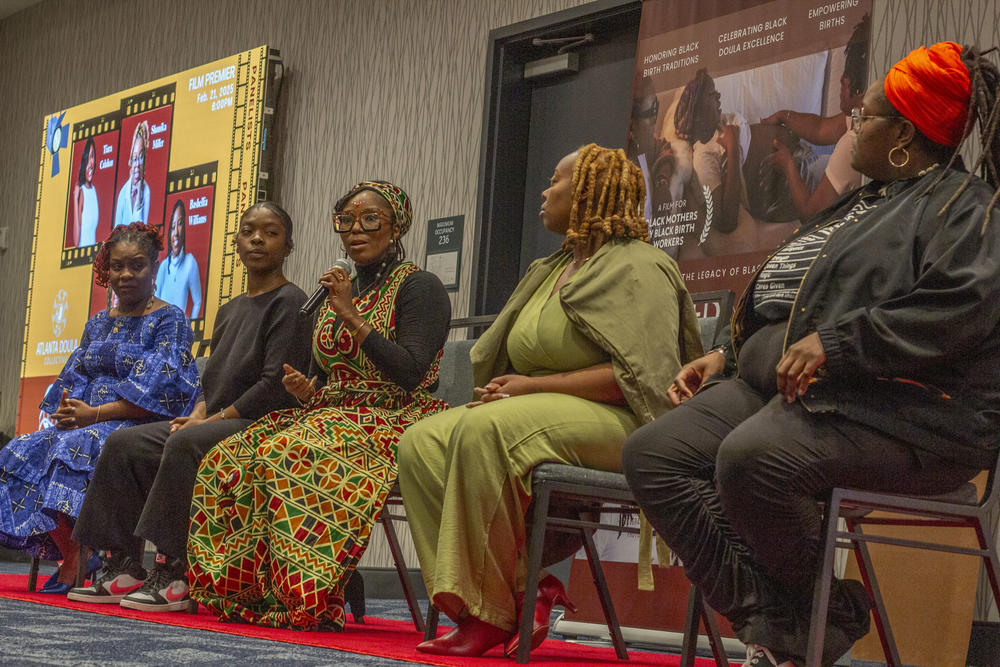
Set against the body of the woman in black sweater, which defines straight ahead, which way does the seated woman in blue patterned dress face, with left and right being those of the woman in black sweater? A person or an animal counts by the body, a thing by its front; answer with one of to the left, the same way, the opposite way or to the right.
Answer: the same way

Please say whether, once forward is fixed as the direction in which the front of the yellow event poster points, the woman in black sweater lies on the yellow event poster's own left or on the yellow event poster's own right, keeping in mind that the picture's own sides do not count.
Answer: on the yellow event poster's own left

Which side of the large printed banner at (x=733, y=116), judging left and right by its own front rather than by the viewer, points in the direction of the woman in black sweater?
front

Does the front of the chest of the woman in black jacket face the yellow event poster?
no

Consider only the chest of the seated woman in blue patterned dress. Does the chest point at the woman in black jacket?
no

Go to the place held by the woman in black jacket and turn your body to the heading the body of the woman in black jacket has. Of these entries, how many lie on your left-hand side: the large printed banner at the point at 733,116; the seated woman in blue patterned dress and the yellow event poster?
0

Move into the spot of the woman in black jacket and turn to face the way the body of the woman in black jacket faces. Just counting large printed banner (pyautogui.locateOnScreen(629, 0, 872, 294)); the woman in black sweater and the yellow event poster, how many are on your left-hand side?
0

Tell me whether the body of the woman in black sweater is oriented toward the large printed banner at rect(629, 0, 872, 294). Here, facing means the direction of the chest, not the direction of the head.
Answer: no

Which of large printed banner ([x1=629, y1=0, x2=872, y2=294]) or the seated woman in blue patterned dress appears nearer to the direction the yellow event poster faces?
the seated woman in blue patterned dress

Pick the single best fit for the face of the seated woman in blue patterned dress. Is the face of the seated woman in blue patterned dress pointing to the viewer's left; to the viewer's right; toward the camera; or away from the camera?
toward the camera

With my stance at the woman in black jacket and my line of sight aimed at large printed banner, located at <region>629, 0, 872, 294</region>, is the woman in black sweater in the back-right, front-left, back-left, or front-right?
front-left

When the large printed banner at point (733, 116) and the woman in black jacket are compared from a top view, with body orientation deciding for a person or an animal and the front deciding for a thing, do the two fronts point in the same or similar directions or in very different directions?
same or similar directions

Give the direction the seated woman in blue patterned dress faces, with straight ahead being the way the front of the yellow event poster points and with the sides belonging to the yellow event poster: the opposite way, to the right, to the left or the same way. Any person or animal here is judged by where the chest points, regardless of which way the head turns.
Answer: the same way

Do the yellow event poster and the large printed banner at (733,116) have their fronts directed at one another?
no

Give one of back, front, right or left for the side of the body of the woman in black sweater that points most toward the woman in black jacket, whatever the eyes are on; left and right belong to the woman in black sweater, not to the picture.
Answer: left

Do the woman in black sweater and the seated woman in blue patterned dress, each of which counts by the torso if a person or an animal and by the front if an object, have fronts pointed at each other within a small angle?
no

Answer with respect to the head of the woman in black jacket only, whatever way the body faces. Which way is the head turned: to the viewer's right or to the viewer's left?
to the viewer's left

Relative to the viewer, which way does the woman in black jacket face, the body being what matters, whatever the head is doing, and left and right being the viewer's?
facing the viewer and to the left of the viewer
